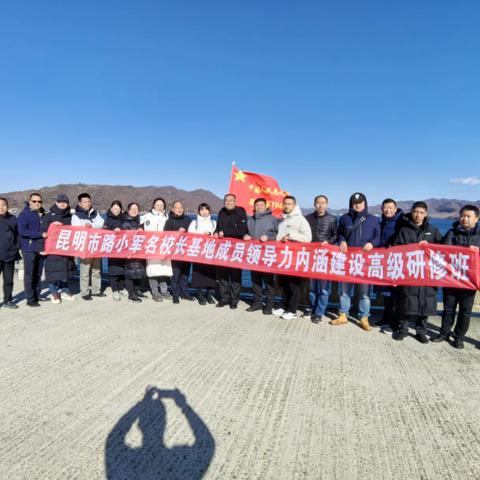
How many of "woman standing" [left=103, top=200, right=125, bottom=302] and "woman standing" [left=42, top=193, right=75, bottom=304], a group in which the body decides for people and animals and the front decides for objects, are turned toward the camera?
2

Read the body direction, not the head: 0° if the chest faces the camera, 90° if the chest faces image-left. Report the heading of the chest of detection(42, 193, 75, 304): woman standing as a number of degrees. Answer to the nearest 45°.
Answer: approximately 0°

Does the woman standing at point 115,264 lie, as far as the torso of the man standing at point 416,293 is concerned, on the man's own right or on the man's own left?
on the man's own right

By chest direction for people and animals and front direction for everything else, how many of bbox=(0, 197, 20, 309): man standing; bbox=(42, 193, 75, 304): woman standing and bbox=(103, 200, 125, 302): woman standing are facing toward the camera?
3

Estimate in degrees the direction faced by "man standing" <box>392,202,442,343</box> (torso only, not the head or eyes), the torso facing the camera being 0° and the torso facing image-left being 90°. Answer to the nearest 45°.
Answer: approximately 0°

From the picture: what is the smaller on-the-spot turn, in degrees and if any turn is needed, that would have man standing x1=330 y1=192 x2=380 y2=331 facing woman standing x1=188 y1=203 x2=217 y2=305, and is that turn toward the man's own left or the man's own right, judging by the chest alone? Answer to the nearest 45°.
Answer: approximately 90° to the man's own right

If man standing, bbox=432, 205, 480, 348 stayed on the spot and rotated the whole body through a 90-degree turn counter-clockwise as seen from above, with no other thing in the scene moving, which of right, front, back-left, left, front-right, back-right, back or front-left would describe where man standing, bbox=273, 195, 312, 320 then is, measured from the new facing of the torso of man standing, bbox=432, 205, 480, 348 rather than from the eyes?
back-right
